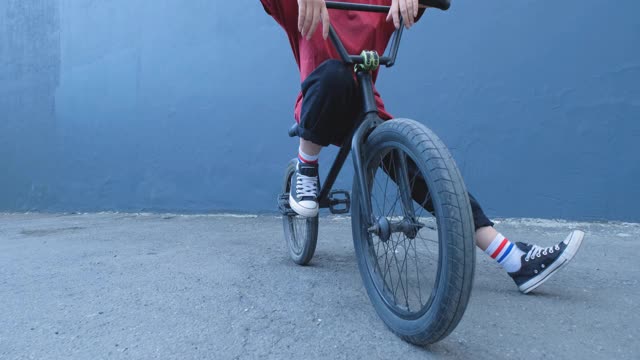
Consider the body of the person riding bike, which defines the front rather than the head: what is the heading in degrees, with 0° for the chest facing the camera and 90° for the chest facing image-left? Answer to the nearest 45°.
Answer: approximately 0°
